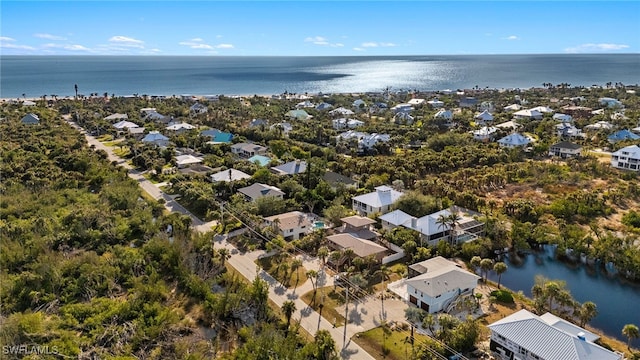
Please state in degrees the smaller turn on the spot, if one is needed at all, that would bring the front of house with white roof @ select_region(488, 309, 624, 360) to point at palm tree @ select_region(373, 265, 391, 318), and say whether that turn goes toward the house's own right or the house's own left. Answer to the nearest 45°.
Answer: approximately 90° to the house's own right

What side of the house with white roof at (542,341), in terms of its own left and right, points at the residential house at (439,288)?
right

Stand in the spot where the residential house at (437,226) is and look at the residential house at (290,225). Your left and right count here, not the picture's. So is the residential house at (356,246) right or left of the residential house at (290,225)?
left

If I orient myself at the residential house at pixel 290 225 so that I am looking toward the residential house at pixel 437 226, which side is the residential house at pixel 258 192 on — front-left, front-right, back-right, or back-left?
back-left

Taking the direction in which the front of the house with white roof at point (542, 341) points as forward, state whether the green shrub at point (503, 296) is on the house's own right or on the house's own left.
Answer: on the house's own right

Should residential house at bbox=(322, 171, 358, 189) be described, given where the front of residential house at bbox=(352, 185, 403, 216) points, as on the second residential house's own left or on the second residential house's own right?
on the second residential house's own right

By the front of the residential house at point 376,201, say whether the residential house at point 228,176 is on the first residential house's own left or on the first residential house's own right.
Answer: on the first residential house's own right

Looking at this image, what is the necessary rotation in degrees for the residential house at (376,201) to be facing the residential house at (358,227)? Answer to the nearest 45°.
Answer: approximately 45° to its left

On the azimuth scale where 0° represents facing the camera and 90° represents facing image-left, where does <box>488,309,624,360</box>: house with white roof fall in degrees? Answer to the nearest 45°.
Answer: approximately 45°

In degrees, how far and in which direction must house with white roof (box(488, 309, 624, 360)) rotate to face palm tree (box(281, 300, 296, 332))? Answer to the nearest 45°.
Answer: approximately 45° to its right

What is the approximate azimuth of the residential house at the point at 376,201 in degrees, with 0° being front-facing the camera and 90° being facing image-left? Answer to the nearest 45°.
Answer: approximately 45°

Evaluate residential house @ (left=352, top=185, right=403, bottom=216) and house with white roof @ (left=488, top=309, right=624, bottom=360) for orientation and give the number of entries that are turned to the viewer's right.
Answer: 0

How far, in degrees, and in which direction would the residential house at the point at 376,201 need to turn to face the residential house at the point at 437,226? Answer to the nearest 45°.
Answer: approximately 90° to its left

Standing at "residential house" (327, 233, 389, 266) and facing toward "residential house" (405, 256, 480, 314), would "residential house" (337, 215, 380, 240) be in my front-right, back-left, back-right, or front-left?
back-left
